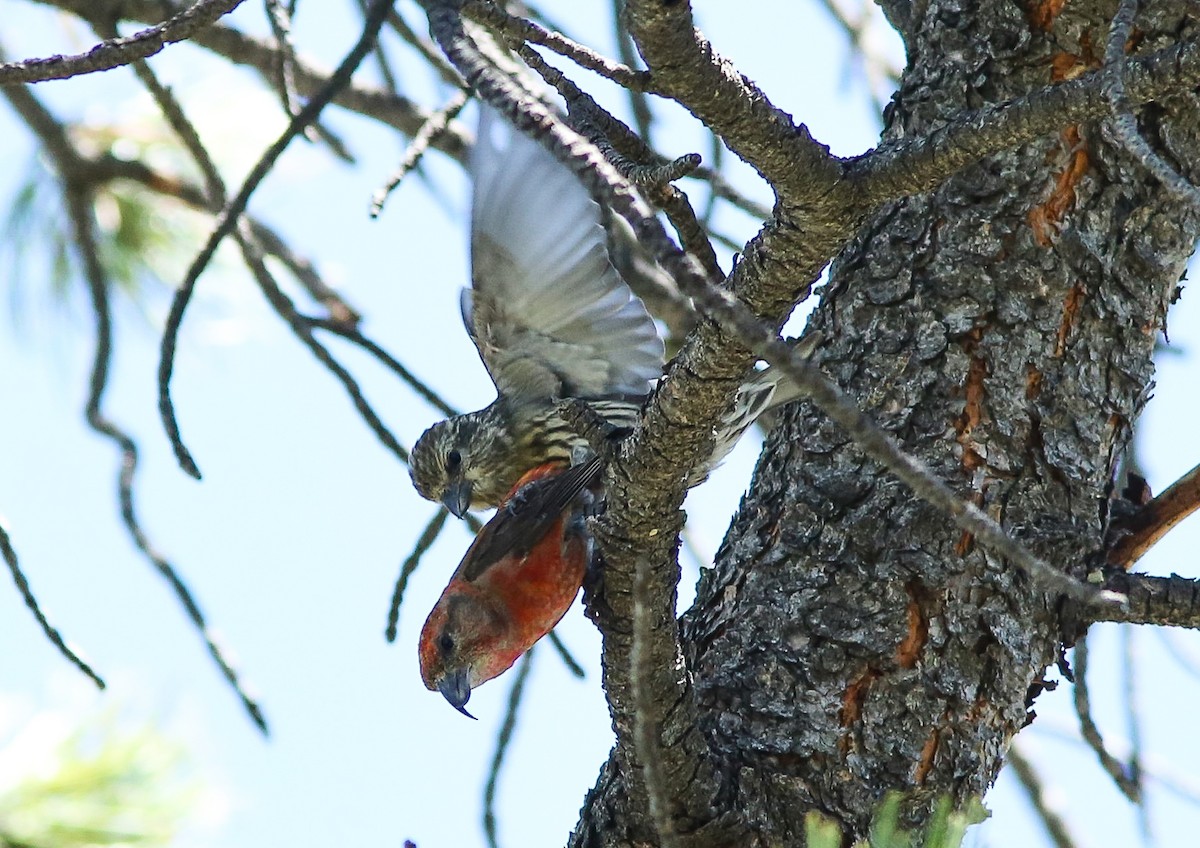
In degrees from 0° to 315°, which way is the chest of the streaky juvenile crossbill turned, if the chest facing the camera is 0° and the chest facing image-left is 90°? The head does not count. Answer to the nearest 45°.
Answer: approximately 90°
